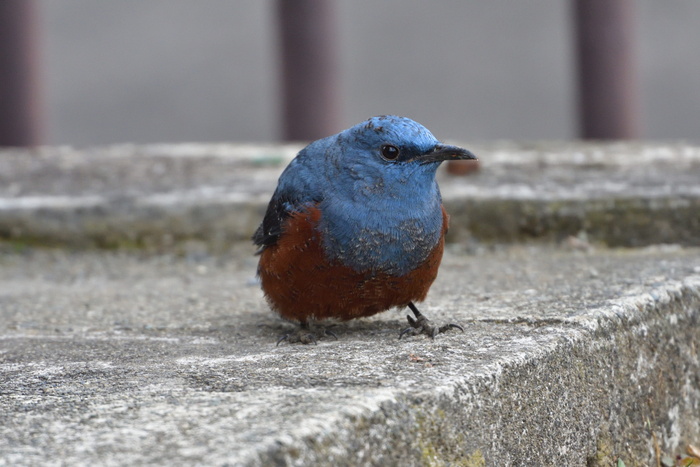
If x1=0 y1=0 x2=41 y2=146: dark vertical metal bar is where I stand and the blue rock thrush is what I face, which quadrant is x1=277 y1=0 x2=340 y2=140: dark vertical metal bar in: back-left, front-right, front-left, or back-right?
front-left

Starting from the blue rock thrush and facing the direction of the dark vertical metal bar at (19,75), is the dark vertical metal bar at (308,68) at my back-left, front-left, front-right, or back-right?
front-right

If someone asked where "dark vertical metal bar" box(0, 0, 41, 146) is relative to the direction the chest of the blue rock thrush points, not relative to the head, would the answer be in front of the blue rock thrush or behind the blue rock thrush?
behind

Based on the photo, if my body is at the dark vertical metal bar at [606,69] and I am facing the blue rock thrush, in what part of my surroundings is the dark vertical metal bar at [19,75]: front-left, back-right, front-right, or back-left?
front-right

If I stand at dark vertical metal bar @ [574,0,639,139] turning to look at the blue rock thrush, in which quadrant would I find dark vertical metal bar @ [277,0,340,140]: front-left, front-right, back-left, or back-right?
front-right

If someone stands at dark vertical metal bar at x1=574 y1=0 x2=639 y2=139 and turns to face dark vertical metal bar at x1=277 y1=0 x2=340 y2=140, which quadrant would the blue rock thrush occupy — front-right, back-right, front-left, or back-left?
front-left

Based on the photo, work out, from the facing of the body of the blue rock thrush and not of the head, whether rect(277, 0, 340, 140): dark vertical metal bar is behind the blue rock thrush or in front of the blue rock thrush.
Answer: behind

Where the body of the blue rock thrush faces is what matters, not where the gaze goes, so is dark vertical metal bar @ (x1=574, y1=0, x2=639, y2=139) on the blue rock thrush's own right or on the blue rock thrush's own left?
on the blue rock thrush's own left
